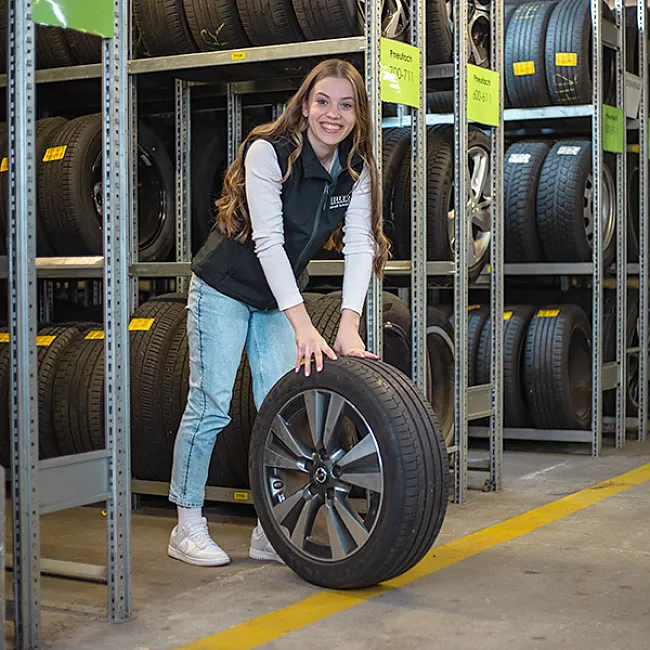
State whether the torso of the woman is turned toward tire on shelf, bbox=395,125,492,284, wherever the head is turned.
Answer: no

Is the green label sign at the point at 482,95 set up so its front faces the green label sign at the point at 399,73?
no

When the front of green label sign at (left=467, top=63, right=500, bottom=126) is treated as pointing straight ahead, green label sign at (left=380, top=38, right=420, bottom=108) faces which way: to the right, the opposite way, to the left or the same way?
the same way

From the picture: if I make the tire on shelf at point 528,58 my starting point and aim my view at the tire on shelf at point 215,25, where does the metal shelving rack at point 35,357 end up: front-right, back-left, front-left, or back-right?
front-left

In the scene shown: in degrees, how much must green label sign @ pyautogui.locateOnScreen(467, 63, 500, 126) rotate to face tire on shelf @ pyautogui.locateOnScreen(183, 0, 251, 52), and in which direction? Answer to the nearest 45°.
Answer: approximately 135° to its right

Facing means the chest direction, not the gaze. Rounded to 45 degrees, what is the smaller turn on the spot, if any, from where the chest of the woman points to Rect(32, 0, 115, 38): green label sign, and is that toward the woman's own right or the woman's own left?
approximately 90° to the woman's own right

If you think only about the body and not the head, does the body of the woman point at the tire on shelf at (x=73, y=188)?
no

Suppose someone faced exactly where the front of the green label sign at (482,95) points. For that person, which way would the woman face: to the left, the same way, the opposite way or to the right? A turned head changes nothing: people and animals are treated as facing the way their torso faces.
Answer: the same way

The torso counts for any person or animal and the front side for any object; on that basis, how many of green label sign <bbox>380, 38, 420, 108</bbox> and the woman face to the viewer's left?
0

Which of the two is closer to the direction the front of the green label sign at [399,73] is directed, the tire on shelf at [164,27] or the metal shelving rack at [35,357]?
the metal shelving rack

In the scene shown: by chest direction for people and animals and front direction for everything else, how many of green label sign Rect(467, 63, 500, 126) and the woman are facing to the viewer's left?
0

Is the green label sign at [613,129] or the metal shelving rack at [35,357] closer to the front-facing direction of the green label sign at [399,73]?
the metal shelving rack

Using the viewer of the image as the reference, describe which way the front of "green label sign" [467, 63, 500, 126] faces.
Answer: facing the viewer and to the right of the viewer

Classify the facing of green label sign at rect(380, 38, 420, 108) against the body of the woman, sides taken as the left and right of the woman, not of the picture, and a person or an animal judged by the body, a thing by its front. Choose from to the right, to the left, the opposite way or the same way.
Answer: the same way

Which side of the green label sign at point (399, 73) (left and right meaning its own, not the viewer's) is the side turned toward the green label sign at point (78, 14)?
right

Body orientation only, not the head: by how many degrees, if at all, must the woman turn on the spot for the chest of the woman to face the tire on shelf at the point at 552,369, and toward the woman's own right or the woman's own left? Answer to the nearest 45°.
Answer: approximately 90° to the woman's own left

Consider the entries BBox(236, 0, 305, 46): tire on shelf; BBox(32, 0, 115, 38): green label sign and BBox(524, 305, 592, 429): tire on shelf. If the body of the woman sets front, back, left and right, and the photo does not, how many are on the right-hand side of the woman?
1

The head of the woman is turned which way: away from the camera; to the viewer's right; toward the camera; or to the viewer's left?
toward the camera
